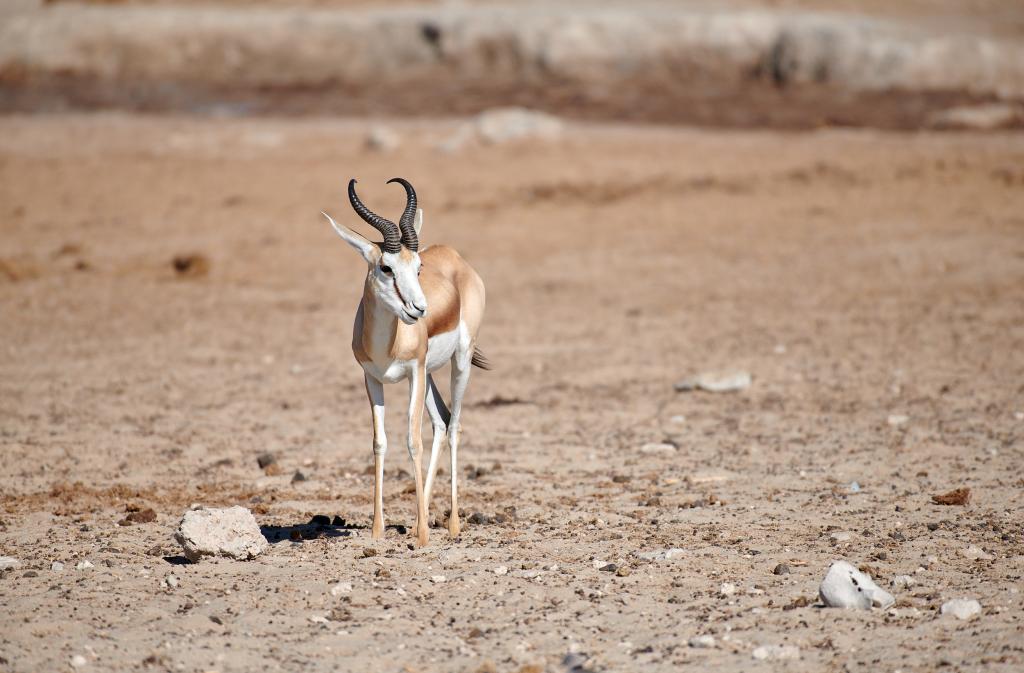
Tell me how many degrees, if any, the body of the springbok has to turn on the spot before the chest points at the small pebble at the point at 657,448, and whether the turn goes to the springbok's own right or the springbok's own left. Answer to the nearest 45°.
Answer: approximately 180°

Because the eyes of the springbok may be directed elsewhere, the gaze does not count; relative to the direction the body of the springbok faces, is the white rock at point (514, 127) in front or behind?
behind

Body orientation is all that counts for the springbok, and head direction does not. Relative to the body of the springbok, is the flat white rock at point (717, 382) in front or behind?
behind

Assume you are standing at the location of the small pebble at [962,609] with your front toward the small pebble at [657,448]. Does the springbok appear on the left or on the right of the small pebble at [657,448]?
left

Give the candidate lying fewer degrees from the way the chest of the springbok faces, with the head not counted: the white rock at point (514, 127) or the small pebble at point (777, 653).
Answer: the small pebble

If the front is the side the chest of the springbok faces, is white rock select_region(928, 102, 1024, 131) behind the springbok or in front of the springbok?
behind

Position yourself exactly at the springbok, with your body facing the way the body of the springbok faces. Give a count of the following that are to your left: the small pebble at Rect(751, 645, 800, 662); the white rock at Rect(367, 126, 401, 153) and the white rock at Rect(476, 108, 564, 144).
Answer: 1

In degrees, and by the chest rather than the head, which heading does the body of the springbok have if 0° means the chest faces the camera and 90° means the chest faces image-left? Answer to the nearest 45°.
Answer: approximately 45°

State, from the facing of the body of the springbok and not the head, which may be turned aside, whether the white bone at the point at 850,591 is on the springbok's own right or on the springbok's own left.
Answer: on the springbok's own left

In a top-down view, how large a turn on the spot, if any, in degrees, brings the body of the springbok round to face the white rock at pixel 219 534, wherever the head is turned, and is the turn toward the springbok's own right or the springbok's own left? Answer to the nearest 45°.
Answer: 0° — it already faces it

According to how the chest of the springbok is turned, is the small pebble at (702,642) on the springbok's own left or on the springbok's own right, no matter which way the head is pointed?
on the springbok's own left
